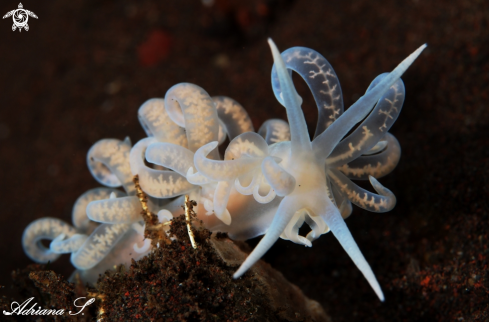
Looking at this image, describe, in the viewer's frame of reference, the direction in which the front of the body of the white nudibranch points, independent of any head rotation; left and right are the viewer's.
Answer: facing the viewer and to the right of the viewer
